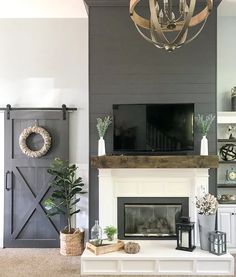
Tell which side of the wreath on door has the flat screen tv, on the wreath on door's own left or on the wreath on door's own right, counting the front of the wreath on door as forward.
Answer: on the wreath on door's own left

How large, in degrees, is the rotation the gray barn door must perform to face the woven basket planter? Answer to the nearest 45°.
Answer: approximately 45° to its left

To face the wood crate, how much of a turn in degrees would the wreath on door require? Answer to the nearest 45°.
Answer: approximately 45° to its left

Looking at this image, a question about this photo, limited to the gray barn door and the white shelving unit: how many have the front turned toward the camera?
2

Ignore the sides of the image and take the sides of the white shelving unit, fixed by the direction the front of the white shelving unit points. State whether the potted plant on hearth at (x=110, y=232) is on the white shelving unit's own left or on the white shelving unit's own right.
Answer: on the white shelving unit's own right
